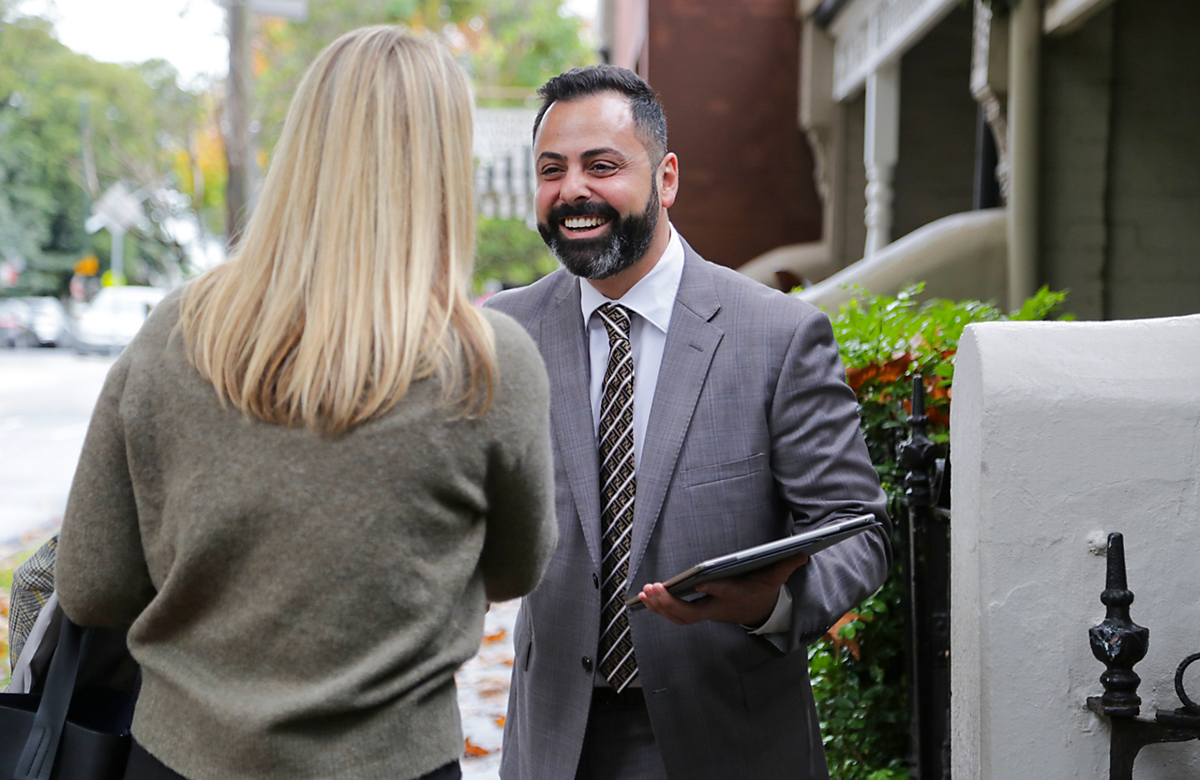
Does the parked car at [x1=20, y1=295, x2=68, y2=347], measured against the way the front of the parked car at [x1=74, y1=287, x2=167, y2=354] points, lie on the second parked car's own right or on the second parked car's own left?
on the second parked car's own right

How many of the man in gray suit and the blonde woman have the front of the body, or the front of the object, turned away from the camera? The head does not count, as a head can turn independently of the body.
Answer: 1

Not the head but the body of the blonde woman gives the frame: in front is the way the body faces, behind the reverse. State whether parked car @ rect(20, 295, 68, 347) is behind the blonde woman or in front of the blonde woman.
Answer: in front

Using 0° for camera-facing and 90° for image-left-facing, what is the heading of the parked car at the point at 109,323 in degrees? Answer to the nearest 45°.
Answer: approximately 45°

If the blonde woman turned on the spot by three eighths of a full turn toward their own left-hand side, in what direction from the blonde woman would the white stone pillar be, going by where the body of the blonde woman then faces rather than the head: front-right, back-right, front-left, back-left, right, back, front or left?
back-left

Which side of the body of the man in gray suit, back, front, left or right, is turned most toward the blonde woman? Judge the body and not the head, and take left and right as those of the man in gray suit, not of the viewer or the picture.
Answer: front

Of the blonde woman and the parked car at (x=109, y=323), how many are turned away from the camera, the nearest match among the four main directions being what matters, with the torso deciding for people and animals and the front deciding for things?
1

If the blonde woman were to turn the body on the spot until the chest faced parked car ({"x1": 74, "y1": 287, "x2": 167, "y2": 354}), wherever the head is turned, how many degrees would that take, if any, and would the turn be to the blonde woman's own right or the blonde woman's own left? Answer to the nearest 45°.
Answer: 0° — they already face it

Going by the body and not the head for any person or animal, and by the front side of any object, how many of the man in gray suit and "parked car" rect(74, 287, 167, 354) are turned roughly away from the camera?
0

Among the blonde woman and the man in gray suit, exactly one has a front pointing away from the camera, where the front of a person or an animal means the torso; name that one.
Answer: the blonde woman

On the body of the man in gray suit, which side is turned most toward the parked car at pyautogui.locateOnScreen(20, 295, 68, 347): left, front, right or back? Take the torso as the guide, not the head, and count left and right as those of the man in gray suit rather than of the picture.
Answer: right

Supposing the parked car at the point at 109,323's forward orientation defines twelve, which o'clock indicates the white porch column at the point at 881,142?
The white porch column is roughly at 10 o'clock from the parked car.

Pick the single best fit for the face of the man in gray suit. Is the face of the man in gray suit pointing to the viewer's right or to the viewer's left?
to the viewer's left

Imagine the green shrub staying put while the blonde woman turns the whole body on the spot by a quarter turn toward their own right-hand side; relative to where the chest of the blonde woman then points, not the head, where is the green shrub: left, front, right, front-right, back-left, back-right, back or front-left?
front-left

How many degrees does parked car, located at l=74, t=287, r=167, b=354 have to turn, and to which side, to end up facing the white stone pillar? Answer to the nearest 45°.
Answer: approximately 45° to its left

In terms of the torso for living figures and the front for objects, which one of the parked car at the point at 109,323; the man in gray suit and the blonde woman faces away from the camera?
the blonde woman

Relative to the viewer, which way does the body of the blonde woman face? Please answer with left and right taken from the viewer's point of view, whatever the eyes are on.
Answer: facing away from the viewer

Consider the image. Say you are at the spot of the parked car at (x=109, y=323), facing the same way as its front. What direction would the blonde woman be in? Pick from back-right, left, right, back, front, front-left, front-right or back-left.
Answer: front-left

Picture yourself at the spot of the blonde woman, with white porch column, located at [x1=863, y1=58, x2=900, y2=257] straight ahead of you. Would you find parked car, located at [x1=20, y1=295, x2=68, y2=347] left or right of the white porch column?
left

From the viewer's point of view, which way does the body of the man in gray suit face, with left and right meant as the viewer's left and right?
facing the viewer and to the left of the viewer
